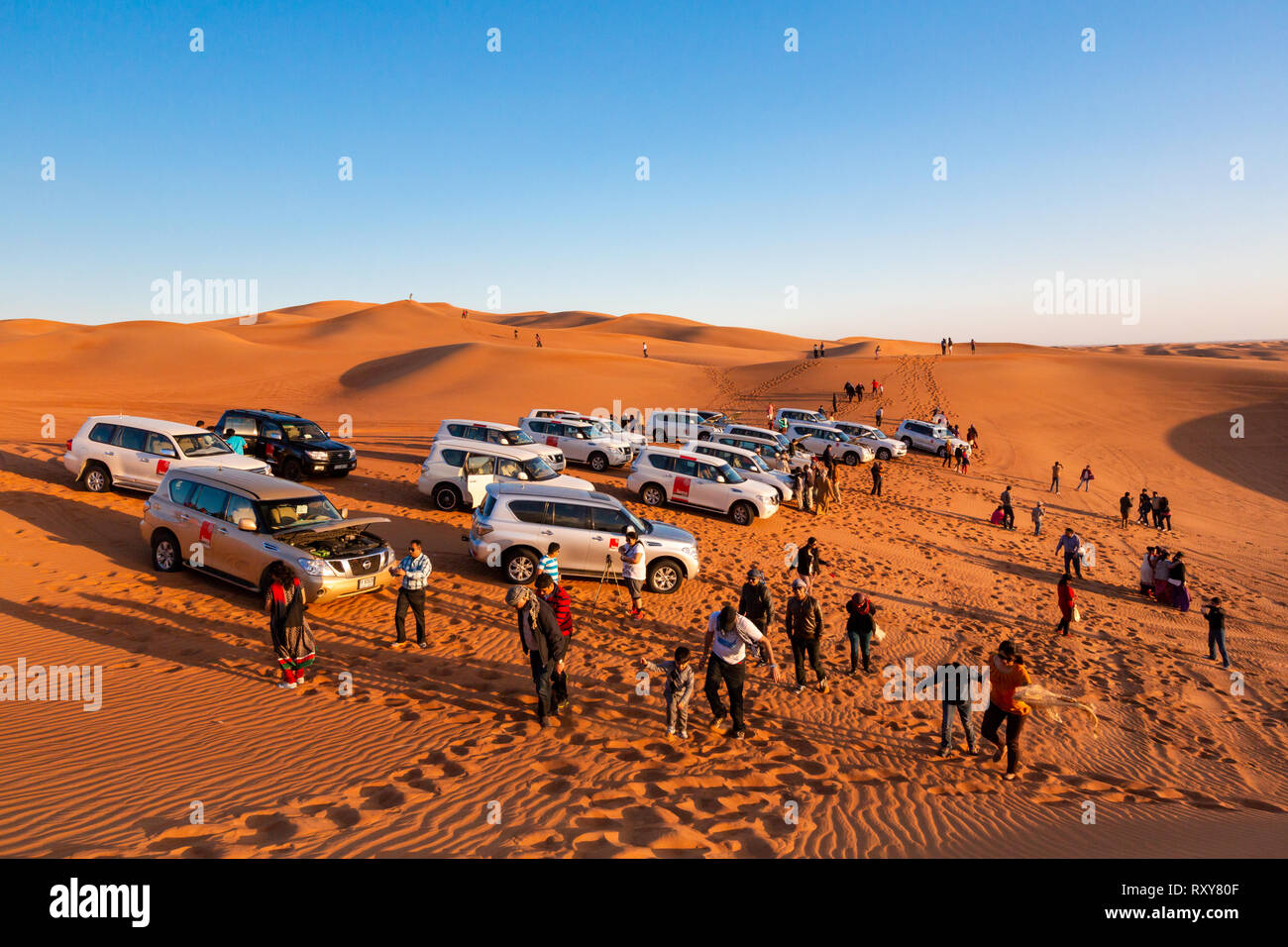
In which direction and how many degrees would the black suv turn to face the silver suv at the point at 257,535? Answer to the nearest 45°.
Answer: approximately 45° to its right

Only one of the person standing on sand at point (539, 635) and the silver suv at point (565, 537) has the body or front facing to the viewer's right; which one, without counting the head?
the silver suv

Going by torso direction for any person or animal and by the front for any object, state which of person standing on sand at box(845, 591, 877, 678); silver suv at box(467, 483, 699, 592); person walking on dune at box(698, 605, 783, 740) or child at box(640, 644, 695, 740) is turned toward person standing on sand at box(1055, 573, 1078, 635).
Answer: the silver suv

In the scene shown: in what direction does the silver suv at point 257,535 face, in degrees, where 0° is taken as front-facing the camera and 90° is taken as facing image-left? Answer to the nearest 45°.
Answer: approximately 315°

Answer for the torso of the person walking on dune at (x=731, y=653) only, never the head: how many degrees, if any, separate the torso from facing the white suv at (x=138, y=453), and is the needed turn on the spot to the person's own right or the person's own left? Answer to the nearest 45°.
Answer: approximately 135° to the person's own right

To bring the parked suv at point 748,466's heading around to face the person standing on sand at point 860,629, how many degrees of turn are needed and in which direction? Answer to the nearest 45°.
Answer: approximately 45° to its right

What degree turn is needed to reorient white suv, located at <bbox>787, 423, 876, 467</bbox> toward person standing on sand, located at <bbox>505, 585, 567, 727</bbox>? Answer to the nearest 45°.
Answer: approximately 45° to its right
